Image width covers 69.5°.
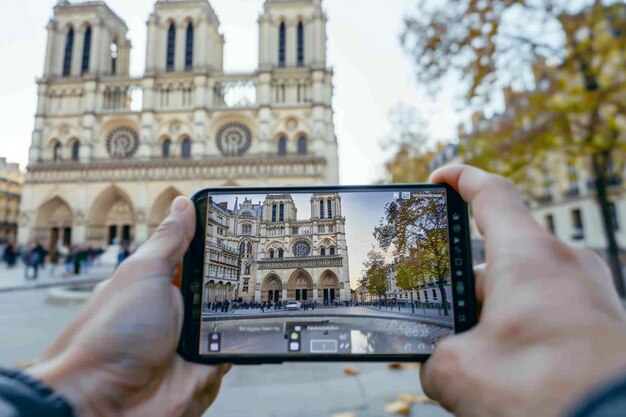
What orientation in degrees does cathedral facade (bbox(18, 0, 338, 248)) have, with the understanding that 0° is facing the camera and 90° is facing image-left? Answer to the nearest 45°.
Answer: approximately 0°

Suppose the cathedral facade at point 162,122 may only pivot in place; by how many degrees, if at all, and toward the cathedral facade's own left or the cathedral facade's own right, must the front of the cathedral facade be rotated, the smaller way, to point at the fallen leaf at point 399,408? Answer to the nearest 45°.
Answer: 0° — it already faces it

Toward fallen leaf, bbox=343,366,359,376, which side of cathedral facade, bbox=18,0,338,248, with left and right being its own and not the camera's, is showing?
front
